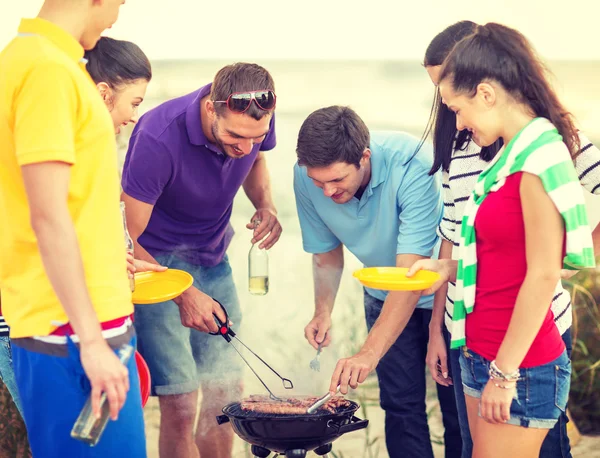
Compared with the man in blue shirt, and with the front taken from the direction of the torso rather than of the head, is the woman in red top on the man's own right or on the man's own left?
on the man's own left

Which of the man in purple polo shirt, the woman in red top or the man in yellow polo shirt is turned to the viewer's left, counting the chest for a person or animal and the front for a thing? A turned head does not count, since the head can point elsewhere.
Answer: the woman in red top

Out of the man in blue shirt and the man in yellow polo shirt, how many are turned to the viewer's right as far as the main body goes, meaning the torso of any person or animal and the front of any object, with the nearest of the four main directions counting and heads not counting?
1

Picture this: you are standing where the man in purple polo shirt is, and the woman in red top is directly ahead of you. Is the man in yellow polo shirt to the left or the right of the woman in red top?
right

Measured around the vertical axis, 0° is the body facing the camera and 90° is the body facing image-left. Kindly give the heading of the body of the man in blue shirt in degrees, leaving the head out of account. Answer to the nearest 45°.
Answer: approximately 45°

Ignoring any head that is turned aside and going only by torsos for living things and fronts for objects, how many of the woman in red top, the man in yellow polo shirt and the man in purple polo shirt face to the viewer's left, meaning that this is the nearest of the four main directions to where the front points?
1

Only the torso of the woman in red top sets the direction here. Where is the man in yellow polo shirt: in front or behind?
in front

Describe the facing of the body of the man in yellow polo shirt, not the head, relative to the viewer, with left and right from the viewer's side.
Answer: facing to the right of the viewer

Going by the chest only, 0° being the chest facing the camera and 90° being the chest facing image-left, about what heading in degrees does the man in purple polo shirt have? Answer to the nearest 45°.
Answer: approximately 315°

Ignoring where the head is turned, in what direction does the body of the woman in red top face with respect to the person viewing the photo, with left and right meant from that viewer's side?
facing to the left of the viewer

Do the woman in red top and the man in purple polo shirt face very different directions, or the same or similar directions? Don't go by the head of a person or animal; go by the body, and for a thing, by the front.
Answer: very different directions

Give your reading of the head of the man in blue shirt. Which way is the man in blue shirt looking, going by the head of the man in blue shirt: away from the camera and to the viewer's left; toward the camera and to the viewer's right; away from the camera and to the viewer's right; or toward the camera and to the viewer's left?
toward the camera and to the viewer's left

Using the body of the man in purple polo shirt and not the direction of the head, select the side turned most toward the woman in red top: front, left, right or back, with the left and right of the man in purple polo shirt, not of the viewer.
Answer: front

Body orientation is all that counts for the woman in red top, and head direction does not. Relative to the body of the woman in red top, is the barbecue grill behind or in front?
in front
